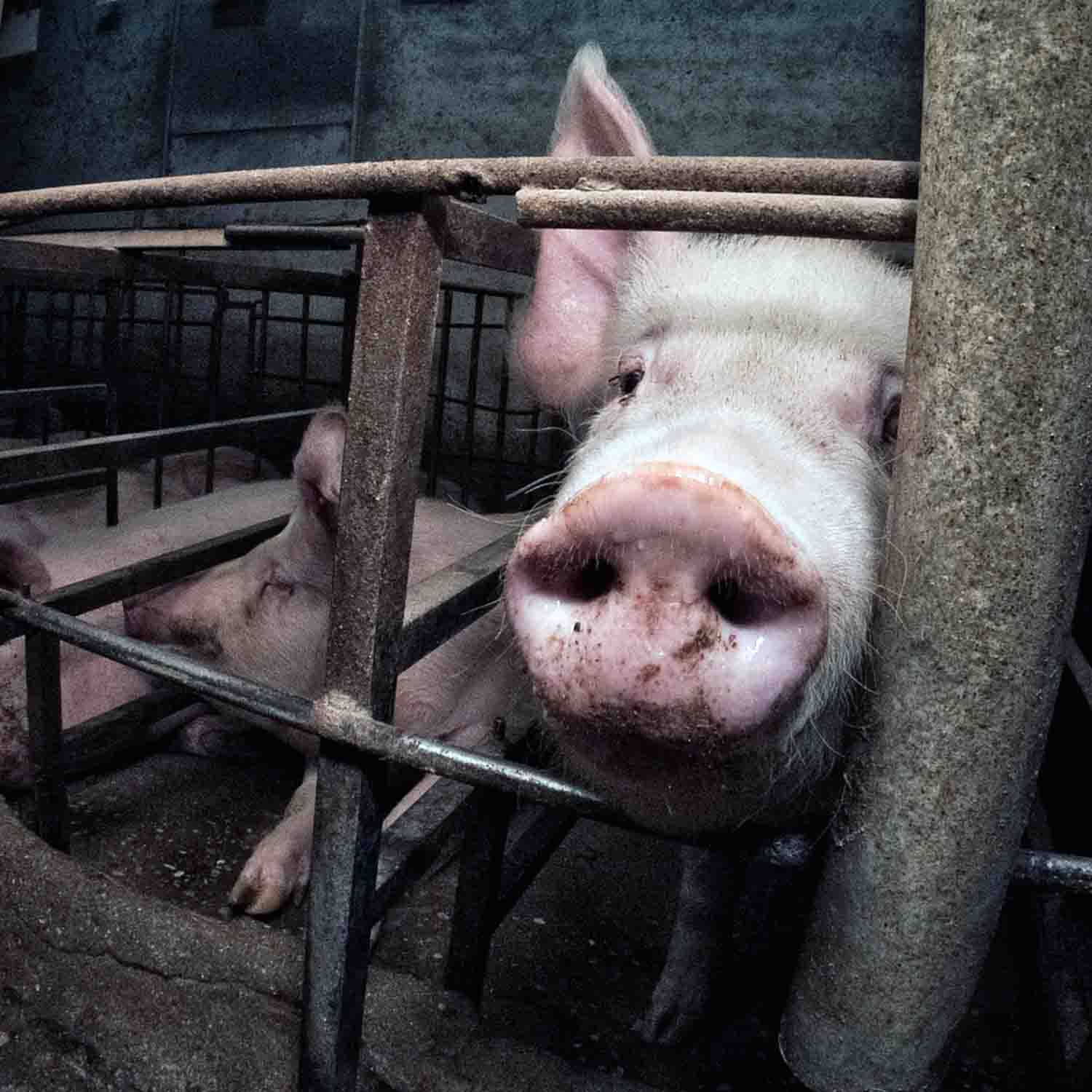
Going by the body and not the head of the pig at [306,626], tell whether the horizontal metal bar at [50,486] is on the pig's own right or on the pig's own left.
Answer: on the pig's own right

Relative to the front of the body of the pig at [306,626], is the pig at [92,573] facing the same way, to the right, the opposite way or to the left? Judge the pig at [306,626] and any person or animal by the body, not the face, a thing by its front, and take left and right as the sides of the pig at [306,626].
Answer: the same way

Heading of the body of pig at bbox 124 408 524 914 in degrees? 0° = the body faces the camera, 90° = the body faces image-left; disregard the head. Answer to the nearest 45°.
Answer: approximately 45°

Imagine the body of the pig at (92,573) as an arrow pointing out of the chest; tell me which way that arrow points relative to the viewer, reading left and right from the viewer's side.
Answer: facing the viewer and to the left of the viewer
